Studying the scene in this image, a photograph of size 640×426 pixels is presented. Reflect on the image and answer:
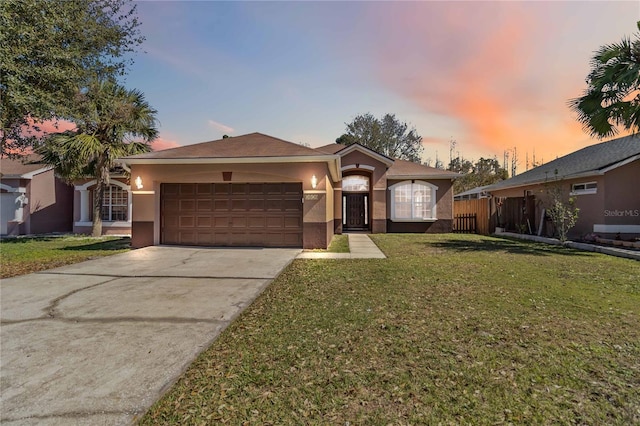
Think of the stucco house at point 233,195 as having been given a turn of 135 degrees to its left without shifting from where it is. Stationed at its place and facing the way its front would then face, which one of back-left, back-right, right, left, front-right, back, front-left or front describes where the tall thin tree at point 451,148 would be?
front

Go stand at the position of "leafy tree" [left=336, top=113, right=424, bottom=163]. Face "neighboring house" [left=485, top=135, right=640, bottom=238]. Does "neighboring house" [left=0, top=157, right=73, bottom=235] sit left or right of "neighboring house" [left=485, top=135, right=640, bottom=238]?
right

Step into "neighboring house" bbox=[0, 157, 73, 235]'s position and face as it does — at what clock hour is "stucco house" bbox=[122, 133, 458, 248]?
The stucco house is roughly at 10 o'clock from the neighboring house.

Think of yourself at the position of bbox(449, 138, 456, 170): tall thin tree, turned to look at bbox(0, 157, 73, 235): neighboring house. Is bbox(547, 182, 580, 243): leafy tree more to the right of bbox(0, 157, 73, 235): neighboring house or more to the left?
left

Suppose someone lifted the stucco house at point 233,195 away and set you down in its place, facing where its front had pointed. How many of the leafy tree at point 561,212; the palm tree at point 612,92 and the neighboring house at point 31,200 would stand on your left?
2

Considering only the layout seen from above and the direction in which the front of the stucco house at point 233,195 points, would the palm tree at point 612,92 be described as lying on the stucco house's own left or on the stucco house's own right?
on the stucco house's own left

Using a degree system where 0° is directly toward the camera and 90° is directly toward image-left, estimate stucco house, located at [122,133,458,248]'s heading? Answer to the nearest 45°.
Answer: approximately 0°

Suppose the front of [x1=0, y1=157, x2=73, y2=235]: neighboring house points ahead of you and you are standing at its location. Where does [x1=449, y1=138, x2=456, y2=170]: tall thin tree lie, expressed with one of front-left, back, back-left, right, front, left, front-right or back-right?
back-left

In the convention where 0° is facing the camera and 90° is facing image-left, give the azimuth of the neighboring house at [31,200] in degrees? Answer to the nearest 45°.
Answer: approximately 45°

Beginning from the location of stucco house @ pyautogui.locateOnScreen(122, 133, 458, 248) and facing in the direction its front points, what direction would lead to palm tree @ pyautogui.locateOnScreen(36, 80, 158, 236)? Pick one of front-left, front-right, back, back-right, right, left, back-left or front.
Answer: back-right

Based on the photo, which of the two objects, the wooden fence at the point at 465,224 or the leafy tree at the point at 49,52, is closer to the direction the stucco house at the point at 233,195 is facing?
the leafy tree
